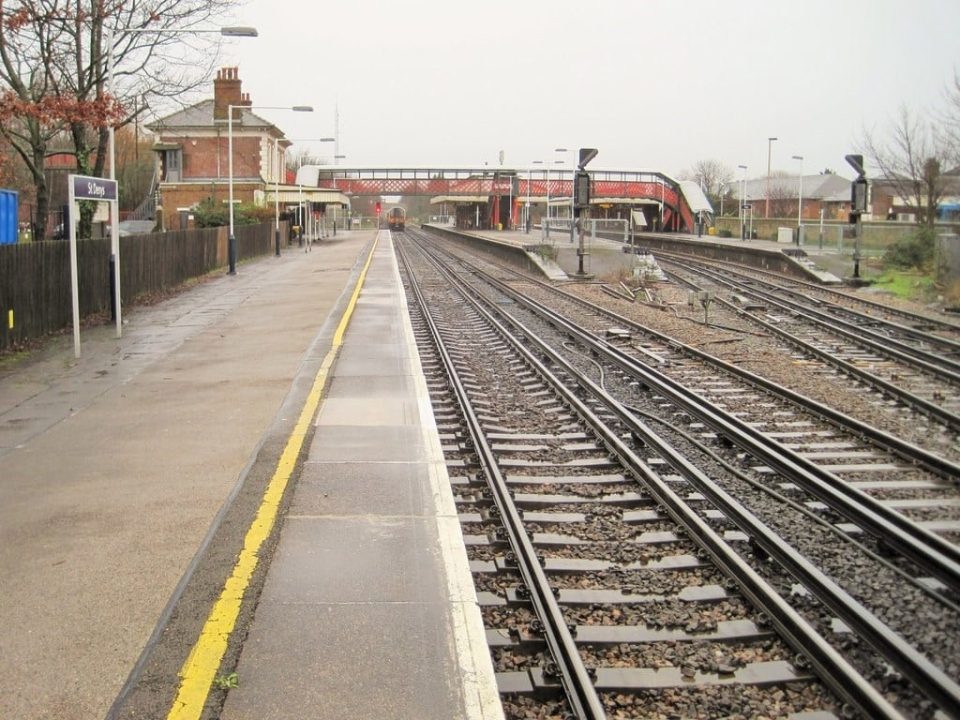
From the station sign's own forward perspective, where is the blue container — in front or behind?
behind

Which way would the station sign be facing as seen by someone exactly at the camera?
facing the viewer and to the right of the viewer

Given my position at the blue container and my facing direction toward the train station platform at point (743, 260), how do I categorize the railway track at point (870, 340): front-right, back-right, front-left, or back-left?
front-right

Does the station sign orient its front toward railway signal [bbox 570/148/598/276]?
no

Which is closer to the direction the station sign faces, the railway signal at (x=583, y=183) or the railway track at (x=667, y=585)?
the railway track

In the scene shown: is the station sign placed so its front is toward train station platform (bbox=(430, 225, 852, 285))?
no

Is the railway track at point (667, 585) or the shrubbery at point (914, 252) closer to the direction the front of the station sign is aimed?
the railway track
